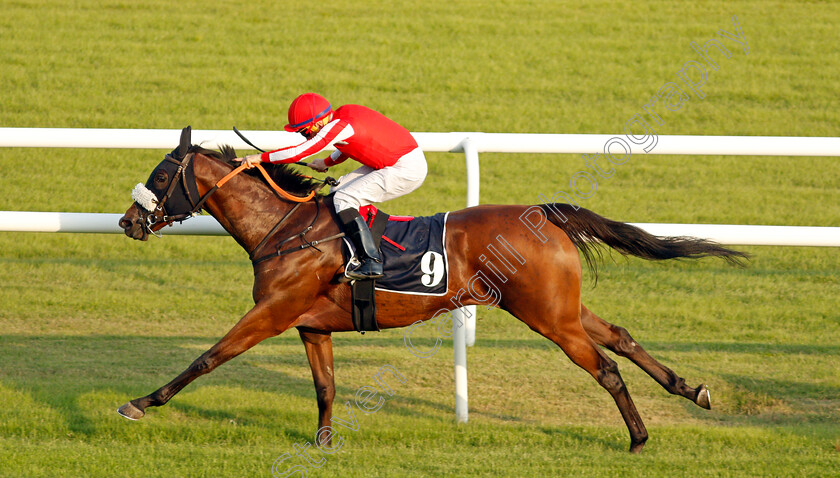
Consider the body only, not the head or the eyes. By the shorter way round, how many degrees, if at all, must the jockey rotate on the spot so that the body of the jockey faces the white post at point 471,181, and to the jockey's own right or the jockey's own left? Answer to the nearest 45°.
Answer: approximately 135° to the jockey's own right

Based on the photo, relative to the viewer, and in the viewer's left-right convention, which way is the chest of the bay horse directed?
facing to the left of the viewer

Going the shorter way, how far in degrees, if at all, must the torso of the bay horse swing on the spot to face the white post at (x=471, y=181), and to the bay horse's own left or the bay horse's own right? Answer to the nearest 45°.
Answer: approximately 135° to the bay horse's own right

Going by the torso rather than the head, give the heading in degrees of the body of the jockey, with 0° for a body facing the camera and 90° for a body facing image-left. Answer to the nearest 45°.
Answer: approximately 90°

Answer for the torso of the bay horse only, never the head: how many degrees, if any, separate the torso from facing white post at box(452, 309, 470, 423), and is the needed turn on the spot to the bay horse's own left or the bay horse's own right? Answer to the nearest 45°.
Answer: approximately 135° to the bay horse's own right
